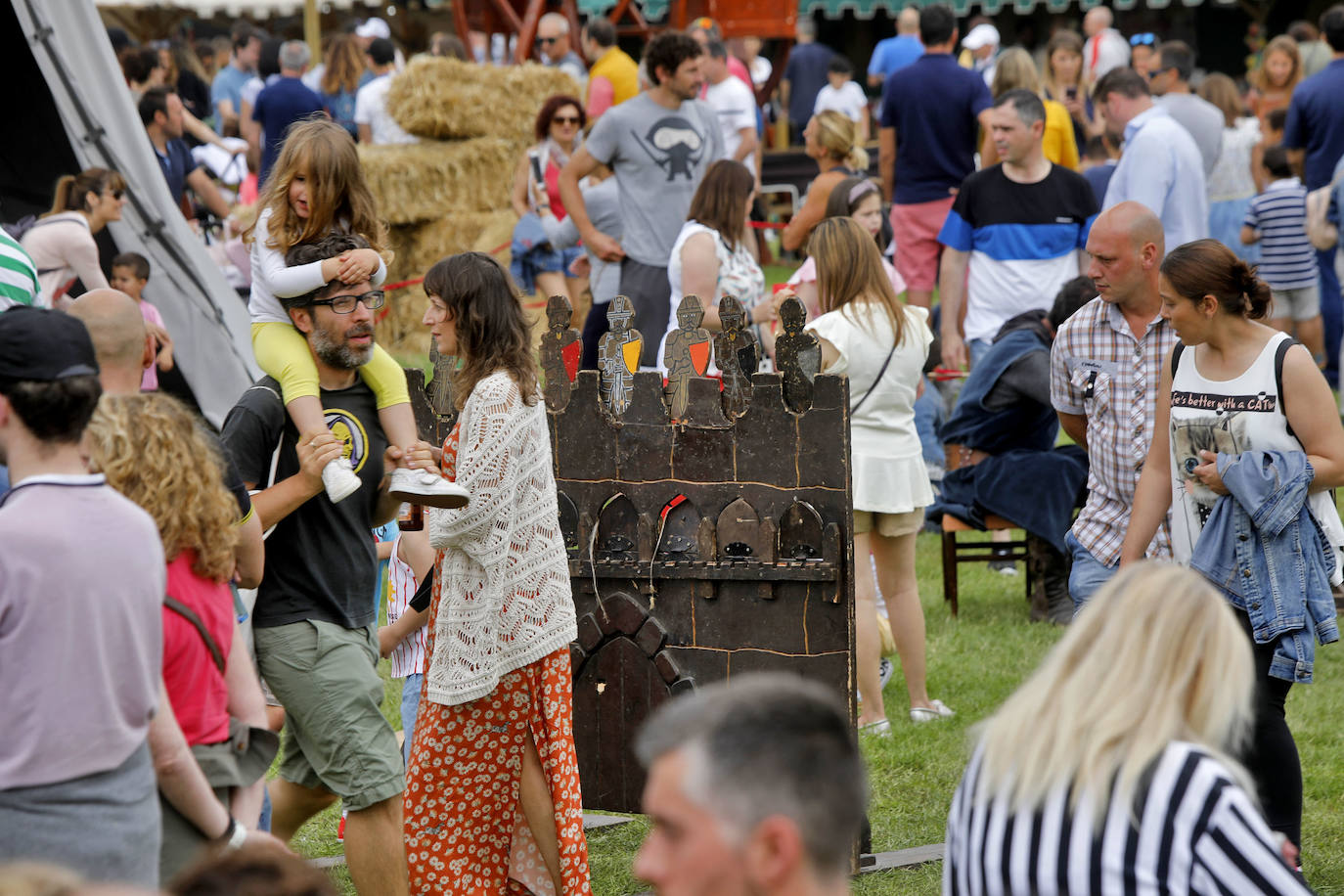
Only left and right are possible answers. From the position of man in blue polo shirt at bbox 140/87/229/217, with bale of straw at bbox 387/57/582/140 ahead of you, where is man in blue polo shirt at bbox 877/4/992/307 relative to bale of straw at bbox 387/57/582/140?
right

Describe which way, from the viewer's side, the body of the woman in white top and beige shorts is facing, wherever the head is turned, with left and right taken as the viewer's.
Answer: facing away from the viewer

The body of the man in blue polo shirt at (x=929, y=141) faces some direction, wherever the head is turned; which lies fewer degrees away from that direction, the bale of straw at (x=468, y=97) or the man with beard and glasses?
the bale of straw

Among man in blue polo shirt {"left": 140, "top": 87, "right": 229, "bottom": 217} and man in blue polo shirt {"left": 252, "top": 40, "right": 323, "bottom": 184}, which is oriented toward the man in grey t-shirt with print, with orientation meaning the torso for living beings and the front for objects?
man in blue polo shirt {"left": 140, "top": 87, "right": 229, "bottom": 217}

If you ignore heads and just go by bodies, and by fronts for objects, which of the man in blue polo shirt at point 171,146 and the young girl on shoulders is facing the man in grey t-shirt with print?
the man in blue polo shirt

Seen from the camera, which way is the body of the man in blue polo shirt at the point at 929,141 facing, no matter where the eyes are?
away from the camera

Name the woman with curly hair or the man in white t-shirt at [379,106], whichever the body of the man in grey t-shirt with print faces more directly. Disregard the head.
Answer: the woman with curly hair

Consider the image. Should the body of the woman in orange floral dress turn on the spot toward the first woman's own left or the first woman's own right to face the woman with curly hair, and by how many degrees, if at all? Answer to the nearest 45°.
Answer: approximately 45° to the first woman's own left

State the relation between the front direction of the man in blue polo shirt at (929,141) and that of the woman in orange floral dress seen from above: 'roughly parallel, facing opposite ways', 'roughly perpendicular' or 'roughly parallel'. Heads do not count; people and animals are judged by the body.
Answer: roughly perpendicular

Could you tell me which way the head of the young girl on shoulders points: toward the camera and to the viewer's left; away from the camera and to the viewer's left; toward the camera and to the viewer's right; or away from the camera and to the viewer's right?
toward the camera and to the viewer's left

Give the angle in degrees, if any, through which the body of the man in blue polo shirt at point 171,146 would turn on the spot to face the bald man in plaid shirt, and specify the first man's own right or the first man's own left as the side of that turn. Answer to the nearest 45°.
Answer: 0° — they already face them

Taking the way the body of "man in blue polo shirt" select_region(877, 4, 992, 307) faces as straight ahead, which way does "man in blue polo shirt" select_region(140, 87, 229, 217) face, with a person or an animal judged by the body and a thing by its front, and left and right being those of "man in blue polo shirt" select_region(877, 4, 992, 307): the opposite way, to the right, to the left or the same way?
to the right

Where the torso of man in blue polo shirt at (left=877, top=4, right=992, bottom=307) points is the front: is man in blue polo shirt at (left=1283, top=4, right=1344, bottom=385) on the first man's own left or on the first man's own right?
on the first man's own right
